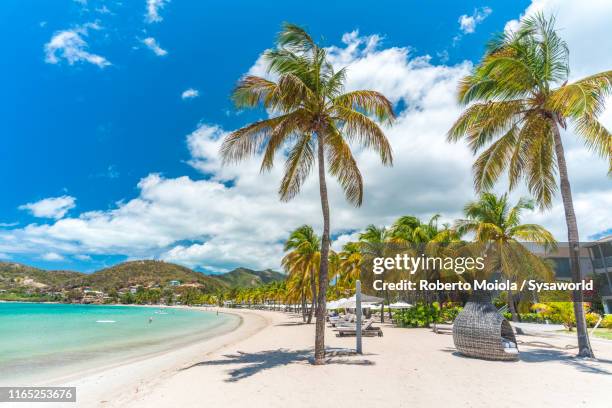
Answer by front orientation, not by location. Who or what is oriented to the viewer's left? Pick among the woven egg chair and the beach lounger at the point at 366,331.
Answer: the beach lounger

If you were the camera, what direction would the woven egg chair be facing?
facing to the right of the viewer

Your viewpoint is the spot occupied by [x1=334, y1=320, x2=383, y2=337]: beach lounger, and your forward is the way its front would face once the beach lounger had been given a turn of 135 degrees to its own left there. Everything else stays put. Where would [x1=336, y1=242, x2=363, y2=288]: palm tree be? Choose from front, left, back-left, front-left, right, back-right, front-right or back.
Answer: back-left

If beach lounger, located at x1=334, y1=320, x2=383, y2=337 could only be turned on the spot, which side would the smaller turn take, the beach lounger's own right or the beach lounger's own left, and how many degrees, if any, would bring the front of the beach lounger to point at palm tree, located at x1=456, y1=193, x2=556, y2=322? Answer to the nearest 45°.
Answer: approximately 135° to the beach lounger's own right

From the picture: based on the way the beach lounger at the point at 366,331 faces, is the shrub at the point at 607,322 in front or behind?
behind

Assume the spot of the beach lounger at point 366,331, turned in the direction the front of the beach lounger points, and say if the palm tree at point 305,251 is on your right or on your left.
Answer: on your right

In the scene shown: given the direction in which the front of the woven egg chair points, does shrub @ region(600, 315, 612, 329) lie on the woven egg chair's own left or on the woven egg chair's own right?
on the woven egg chair's own left

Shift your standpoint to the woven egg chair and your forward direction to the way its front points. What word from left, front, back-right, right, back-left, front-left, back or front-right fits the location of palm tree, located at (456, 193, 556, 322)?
left

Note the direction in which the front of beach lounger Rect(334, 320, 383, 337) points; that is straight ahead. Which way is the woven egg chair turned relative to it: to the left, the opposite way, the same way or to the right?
the opposite way

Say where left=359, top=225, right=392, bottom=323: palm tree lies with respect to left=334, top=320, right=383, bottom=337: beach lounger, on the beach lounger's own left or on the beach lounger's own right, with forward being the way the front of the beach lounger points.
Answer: on the beach lounger's own right

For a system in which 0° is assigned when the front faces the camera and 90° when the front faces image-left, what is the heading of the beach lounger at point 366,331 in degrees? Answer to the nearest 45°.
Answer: approximately 90°

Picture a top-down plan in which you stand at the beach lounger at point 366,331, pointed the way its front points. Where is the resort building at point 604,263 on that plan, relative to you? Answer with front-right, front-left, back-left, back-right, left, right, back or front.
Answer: back-right

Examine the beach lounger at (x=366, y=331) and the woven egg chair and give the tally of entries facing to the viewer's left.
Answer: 1
